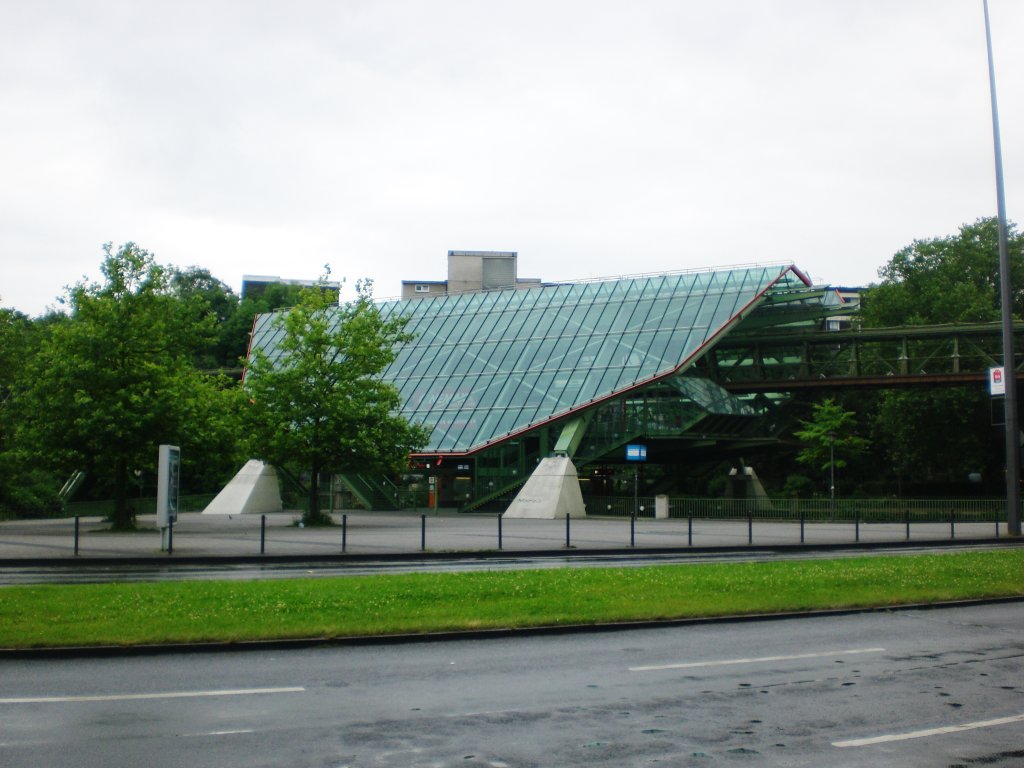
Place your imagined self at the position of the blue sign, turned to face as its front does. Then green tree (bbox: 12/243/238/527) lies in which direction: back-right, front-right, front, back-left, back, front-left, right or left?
front-right

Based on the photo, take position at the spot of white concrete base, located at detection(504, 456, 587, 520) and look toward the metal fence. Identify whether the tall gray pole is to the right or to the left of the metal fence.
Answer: right

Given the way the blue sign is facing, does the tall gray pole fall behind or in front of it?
in front

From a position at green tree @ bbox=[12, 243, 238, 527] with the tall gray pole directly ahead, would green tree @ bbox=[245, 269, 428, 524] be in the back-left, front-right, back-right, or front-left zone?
front-left

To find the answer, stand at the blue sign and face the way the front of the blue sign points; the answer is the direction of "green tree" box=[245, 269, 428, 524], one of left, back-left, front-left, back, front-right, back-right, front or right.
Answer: front-right

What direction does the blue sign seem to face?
toward the camera
